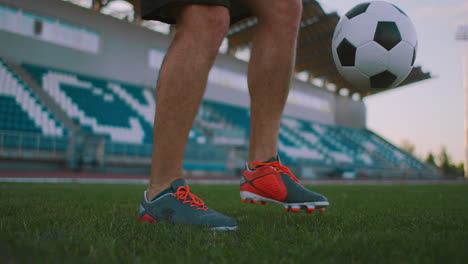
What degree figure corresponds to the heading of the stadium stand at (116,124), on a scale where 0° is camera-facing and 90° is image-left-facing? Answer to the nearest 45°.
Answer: approximately 315°

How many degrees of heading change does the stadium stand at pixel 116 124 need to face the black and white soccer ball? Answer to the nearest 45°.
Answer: approximately 45° to its right
